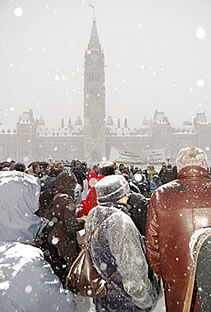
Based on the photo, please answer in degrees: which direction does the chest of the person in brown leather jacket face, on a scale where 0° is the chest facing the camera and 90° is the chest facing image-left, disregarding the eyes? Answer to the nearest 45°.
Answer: approximately 180°

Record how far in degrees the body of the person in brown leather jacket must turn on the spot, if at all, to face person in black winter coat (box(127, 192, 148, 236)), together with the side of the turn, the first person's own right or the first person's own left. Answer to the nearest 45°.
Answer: approximately 45° to the first person's own left

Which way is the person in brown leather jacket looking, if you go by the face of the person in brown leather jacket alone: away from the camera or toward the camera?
away from the camera
